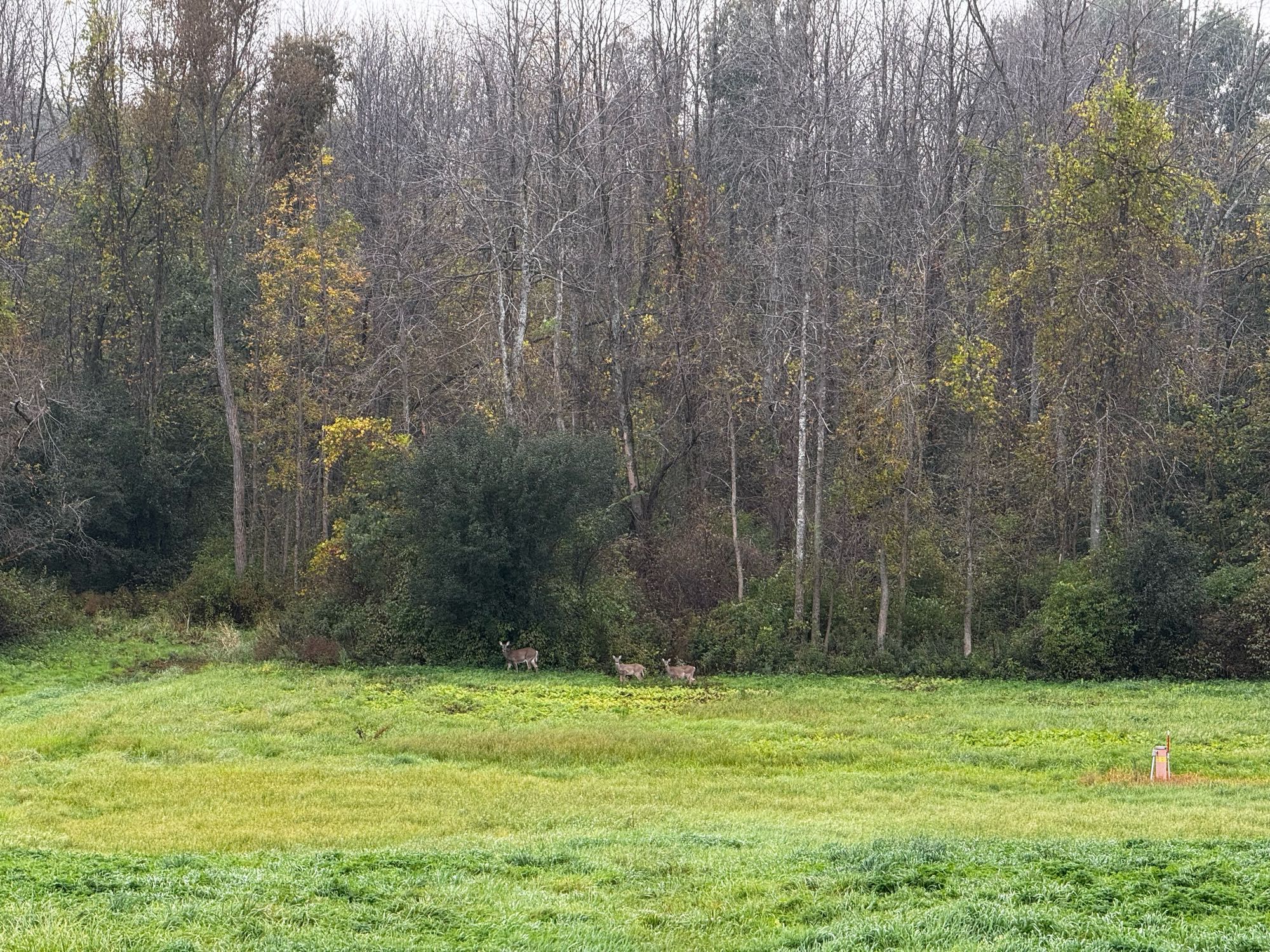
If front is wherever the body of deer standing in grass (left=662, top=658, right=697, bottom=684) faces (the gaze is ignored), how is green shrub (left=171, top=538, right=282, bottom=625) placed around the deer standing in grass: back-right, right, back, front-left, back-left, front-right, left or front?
front-right

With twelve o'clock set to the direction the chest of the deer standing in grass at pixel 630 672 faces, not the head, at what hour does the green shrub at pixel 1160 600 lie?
The green shrub is roughly at 6 o'clock from the deer standing in grass.

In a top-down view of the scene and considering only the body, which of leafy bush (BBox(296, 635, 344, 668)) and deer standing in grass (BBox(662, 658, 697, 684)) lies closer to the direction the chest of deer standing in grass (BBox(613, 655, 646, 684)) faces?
the leafy bush

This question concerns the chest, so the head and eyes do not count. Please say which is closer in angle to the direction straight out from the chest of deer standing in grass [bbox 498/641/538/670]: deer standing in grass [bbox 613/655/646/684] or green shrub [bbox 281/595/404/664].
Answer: the green shrub

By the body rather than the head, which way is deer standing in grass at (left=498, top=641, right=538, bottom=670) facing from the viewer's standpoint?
to the viewer's left

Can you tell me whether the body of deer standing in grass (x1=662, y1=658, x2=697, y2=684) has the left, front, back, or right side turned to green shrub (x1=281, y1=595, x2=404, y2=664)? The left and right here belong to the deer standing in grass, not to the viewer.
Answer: front

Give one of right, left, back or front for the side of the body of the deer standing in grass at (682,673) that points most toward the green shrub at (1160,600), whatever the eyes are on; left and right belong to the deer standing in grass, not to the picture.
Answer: back

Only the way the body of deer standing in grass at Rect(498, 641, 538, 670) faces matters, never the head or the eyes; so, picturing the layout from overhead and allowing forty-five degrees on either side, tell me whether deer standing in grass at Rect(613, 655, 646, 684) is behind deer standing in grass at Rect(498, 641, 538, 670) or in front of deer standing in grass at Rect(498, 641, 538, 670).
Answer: behind

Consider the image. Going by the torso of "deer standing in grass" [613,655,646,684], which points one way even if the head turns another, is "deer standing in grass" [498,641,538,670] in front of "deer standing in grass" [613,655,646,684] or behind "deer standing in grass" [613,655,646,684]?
in front

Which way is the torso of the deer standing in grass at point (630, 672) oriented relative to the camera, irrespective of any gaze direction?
to the viewer's left

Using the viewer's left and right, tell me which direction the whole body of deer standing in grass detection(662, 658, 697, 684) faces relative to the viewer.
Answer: facing to the left of the viewer

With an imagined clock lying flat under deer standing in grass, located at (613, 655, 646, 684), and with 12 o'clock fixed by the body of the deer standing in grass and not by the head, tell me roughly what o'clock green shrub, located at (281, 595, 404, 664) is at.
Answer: The green shrub is roughly at 1 o'clock from the deer standing in grass.

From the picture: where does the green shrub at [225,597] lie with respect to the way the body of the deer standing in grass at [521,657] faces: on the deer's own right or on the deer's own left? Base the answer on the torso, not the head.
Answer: on the deer's own right

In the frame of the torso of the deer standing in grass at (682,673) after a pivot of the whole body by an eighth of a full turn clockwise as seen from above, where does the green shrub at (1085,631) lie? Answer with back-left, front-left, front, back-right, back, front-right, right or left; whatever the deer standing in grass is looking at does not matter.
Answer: back-right
